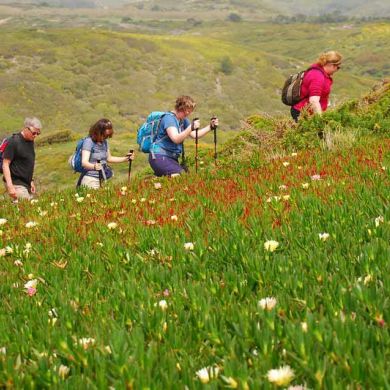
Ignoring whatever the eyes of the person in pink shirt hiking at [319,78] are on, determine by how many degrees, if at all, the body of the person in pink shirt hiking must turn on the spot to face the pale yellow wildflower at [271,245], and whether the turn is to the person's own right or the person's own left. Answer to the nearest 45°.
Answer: approximately 90° to the person's own right

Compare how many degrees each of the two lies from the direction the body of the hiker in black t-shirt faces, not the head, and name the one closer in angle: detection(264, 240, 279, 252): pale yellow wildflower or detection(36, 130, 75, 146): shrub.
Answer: the pale yellow wildflower

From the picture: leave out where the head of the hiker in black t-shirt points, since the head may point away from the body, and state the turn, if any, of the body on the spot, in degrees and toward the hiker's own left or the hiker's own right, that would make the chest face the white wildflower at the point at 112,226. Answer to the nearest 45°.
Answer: approximately 45° to the hiker's own right

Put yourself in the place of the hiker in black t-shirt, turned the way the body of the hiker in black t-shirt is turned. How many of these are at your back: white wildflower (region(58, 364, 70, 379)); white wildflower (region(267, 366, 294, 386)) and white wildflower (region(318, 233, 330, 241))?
0

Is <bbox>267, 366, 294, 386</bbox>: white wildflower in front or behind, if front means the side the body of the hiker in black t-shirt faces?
in front

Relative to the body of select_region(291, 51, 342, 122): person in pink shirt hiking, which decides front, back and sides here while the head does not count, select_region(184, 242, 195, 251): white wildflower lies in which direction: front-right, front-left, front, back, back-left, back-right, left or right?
right

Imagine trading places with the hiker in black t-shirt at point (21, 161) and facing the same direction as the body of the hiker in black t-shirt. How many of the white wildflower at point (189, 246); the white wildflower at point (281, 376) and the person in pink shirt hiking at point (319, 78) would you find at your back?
0

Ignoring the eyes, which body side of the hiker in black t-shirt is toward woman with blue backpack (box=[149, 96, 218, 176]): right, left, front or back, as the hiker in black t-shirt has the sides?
front

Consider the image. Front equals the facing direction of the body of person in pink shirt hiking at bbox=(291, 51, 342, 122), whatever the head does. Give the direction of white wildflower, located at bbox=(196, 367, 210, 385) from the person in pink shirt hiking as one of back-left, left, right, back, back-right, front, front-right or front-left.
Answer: right

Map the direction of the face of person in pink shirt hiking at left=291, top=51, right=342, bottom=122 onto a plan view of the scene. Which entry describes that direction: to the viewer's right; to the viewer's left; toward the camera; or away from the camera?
to the viewer's right

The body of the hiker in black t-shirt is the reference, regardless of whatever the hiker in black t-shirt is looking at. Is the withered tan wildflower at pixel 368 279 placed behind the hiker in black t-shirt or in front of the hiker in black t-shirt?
in front

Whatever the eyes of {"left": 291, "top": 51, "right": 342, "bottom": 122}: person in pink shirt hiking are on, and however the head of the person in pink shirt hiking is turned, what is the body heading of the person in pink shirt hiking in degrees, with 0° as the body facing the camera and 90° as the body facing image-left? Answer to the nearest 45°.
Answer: approximately 270°

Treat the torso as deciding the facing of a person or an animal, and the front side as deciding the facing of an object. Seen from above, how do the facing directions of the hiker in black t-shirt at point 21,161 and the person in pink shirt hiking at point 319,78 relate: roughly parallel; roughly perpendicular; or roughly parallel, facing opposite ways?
roughly parallel

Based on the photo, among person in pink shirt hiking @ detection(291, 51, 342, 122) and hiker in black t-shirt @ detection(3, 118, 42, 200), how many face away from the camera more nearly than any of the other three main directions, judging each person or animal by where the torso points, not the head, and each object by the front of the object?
0
